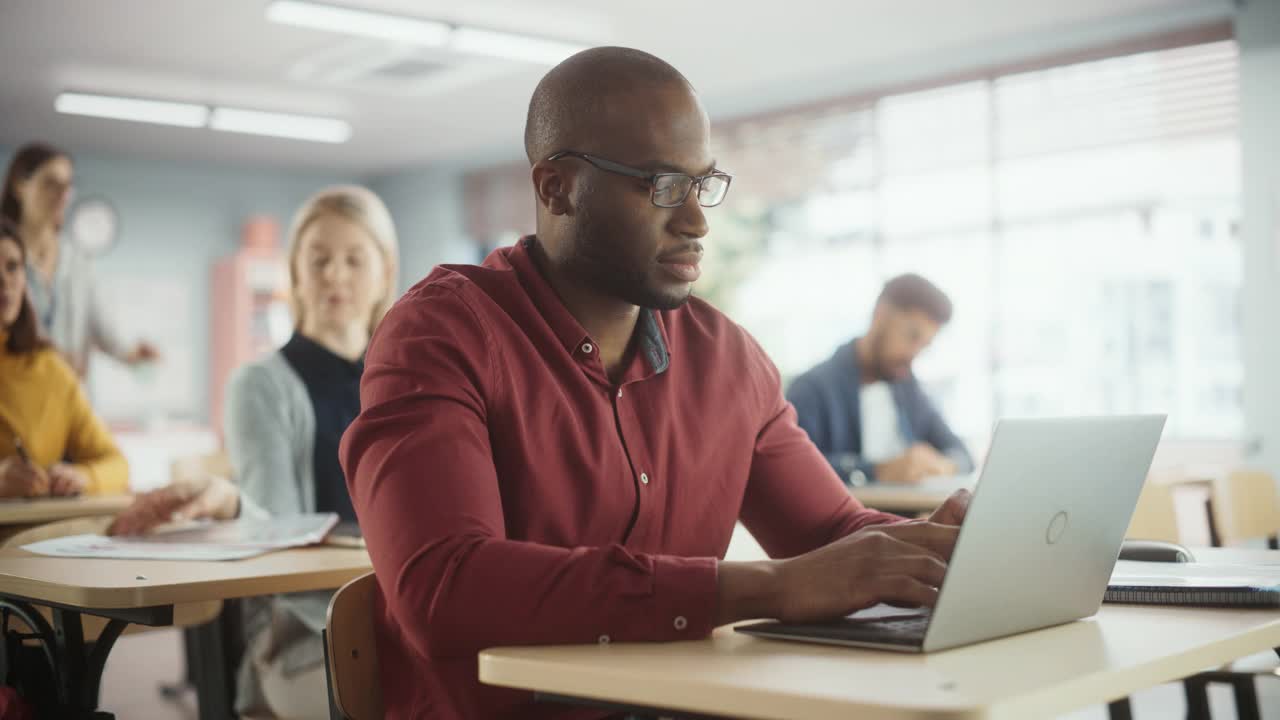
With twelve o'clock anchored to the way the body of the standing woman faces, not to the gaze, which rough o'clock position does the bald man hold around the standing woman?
The bald man is roughly at 1 o'clock from the standing woman.

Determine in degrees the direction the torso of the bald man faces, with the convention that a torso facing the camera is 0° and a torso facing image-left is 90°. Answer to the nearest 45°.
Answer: approximately 315°

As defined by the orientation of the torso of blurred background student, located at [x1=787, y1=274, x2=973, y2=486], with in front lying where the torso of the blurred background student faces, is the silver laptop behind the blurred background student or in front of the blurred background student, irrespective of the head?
in front

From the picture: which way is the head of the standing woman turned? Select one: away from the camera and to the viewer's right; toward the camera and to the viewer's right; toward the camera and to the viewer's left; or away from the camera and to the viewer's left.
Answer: toward the camera and to the viewer's right

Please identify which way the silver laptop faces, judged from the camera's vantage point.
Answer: facing away from the viewer and to the left of the viewer

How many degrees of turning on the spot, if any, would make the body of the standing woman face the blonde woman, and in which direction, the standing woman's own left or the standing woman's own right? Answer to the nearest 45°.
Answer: approximately 45° to the standing woman's own right
